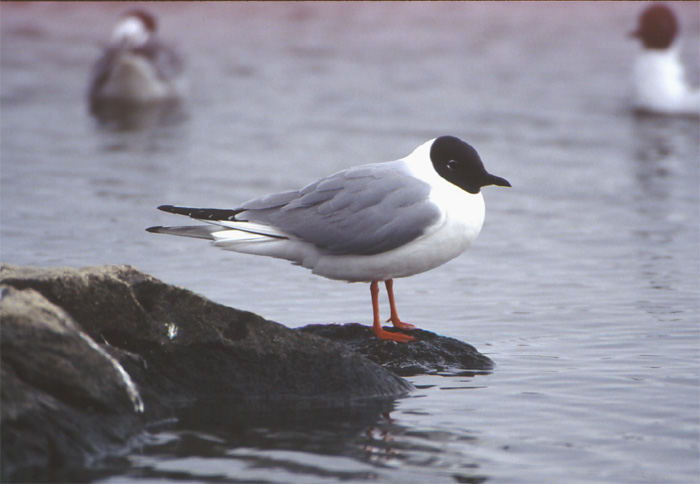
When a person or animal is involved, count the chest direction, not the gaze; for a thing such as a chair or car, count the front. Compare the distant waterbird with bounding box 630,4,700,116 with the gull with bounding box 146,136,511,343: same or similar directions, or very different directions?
very different directions

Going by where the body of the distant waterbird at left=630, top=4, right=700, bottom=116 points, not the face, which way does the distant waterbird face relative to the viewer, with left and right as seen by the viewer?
facing to the left of the viewer

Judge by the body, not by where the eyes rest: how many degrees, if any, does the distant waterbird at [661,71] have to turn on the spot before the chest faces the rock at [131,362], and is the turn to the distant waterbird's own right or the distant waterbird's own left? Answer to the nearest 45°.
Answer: approximately 90° to the distant waterbird's own left

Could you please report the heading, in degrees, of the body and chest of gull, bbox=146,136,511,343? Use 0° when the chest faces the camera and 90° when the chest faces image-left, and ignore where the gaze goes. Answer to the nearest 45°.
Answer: approximately 270°

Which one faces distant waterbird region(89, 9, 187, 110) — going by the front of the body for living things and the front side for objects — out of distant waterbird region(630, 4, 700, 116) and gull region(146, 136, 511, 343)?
distant waterbird region(630, 4, 700, 116)

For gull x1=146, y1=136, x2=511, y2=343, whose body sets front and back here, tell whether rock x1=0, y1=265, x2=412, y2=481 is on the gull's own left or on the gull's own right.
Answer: on the gull's own right

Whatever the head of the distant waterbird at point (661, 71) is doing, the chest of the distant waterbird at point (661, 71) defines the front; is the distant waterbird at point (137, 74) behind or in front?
in front

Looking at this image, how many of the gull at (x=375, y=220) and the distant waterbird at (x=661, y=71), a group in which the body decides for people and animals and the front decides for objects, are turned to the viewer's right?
1
